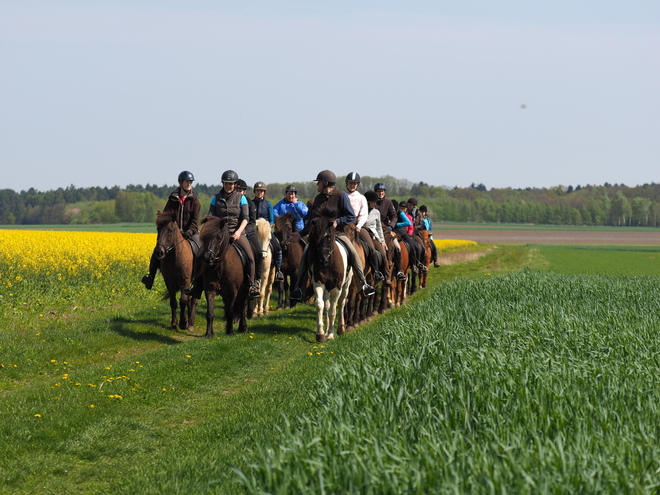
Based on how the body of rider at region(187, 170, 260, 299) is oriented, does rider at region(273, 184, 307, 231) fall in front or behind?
behind

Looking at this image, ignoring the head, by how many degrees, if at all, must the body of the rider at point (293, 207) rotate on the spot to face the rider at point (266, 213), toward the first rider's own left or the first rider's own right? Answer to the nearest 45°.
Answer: approximately 45° to the first rider's own right

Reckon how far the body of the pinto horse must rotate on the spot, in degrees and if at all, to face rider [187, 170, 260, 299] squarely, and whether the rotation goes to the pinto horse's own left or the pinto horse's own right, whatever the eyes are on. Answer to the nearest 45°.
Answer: approximately 90° to the pinto horse's own right

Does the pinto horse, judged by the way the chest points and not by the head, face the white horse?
no

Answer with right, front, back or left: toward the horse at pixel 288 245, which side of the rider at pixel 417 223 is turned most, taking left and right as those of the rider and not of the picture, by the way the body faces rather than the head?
front

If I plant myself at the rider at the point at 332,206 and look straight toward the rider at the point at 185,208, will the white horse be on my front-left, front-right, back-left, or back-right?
front-right

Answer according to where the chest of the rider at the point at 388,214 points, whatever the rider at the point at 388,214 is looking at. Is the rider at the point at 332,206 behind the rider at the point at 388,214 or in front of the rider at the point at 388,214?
in front

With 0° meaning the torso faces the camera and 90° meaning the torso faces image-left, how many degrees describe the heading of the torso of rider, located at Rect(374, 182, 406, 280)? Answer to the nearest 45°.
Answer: approximately 45°

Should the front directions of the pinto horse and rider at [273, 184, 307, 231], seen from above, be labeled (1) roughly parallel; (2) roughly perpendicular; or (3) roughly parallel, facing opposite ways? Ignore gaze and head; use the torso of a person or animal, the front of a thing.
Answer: roughly parallel

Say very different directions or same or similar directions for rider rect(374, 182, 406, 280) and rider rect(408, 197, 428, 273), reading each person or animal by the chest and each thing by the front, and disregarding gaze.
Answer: same or similar directions

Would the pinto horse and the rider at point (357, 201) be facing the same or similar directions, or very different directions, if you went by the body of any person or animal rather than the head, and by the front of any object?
same or similar directions

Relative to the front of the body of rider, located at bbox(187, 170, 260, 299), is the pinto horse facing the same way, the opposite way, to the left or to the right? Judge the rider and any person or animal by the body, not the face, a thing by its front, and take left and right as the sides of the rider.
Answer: the same way

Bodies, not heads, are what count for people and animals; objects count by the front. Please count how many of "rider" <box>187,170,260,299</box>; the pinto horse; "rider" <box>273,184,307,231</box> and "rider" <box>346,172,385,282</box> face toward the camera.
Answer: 4

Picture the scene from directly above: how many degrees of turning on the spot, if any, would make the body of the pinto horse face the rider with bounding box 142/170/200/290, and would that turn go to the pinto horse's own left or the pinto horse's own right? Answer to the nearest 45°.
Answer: approximately 90° to the pinto horse's own right

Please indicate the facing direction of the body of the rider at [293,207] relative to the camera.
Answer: toward the camera

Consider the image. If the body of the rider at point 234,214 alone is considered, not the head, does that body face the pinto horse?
no

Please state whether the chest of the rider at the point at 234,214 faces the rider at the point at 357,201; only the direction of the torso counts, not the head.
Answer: no

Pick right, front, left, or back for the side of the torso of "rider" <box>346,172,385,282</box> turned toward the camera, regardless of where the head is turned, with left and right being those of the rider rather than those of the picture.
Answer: front
